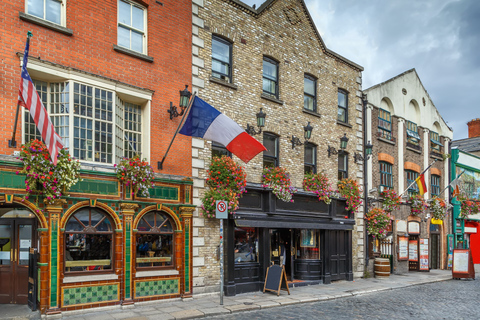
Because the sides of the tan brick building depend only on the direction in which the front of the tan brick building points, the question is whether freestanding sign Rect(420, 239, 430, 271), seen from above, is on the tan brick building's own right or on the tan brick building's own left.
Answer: on the tan brick building's own left

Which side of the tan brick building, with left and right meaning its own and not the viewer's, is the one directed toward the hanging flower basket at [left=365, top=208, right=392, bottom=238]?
left

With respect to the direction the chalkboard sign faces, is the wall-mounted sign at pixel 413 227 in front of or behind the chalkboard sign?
behind

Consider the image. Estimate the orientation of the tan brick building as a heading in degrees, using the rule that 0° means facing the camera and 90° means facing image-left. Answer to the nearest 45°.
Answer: approximately 315°

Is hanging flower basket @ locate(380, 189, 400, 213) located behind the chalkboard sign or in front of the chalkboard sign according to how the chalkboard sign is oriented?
behind

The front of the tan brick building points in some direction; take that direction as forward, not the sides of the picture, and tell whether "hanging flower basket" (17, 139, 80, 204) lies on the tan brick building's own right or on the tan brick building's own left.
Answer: on the tan brick building's own right

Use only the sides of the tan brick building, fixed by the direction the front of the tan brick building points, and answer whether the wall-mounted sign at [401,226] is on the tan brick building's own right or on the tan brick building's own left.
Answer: on the tan brick building's own left

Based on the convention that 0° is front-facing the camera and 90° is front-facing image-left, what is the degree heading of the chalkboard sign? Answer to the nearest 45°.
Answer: approximately 45°
